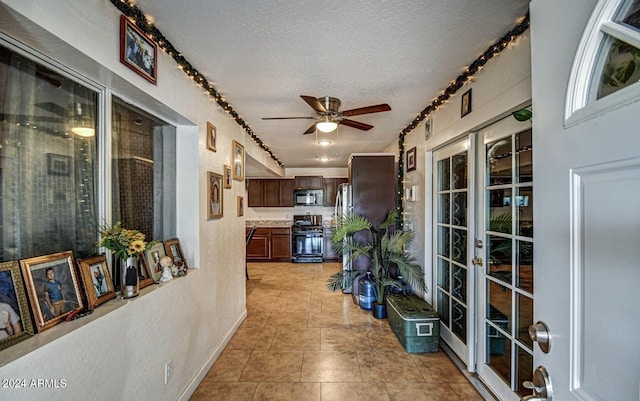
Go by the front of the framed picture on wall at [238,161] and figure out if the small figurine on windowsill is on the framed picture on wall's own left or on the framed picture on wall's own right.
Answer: on the framed picture on wall's own right

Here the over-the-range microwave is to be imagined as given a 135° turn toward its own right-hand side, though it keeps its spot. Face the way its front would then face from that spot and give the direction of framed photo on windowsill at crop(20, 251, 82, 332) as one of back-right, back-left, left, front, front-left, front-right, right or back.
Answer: back-left

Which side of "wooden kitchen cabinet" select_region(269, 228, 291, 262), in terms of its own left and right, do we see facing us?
front

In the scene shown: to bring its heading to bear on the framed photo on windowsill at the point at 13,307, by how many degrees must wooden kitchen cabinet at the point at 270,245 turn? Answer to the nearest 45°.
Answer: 0° — it already faces it

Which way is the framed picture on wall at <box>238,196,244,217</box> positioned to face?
to the viewer's right

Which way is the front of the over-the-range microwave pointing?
toward the camera

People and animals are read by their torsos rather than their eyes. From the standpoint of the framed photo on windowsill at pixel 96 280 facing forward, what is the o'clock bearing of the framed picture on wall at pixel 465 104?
The framed picture on wall is roughly at 11 o'clock from the framed photo on windowsill.

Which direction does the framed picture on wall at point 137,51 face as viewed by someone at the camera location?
facing the viewer and to the right of the viewer

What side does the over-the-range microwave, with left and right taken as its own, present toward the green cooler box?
front

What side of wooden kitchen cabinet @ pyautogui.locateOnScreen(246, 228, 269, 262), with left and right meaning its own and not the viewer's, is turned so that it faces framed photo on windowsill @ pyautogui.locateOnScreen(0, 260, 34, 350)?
front

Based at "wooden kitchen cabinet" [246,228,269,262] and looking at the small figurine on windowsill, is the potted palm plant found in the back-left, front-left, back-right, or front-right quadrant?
front-left

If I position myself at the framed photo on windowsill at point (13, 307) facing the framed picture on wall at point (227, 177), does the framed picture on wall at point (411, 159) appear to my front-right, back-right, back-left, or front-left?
front-right

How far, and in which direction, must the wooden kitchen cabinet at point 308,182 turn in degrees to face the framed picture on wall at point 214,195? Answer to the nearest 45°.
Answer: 0° — it already faces it

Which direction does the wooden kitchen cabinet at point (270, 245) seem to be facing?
toward the camera

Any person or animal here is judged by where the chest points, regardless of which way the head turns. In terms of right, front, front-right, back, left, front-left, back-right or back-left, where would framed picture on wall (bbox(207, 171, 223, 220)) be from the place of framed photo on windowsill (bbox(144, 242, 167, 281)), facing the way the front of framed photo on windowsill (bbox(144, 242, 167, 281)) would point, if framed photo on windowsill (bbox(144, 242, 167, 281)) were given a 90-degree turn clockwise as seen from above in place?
back

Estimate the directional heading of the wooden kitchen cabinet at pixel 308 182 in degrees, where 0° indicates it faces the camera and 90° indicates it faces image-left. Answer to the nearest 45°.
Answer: approximately 0°

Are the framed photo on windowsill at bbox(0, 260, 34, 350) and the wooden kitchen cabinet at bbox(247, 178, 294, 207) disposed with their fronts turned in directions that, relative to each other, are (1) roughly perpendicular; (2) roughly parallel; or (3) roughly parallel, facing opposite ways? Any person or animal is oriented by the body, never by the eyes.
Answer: roughly perpendicular
